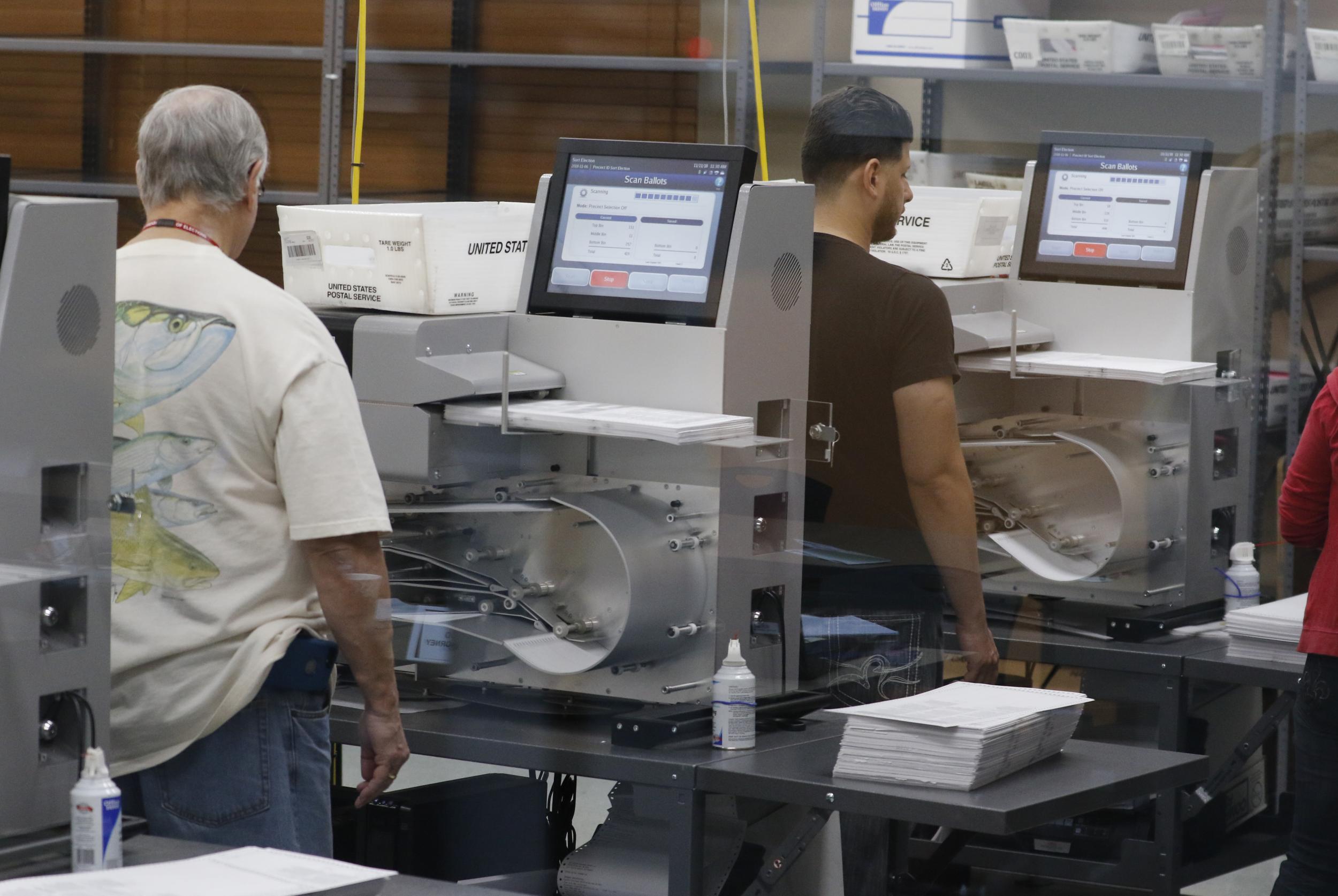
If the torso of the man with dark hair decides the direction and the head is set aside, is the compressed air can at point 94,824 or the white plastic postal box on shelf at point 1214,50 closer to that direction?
the white plastic postal box on shelf

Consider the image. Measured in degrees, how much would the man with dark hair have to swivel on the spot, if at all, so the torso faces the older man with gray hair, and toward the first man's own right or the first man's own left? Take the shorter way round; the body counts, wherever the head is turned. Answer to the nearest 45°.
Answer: approximately 180°

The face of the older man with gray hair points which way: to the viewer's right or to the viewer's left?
to the viewer's right

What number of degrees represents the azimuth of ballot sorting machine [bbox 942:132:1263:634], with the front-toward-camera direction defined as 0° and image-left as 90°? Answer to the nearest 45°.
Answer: approximately 45°

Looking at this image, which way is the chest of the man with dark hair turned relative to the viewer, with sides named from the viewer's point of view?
facing away from the viewer and to the right of the viewer

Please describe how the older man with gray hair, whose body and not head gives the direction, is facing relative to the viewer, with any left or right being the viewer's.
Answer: facing away from the viewer and to the right of the viewer

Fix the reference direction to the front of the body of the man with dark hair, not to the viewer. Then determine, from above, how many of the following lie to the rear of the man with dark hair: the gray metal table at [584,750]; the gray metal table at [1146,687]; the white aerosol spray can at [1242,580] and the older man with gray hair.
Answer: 2
